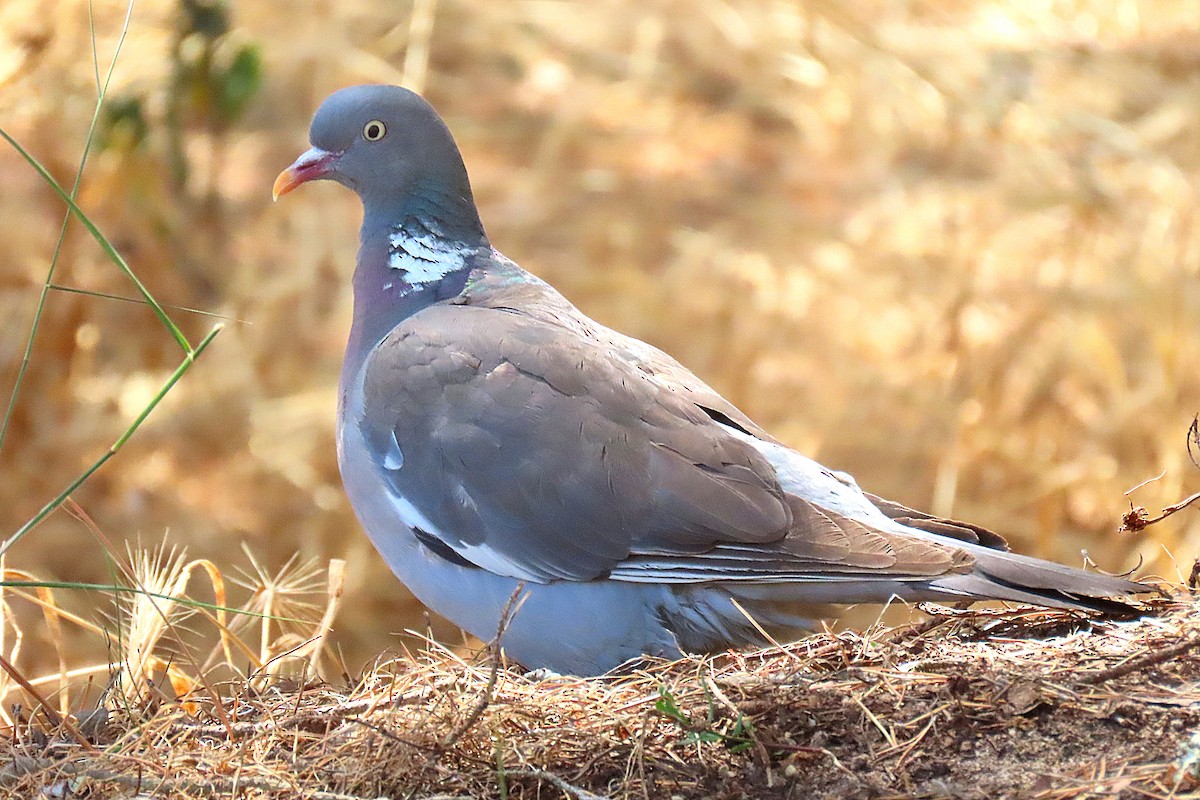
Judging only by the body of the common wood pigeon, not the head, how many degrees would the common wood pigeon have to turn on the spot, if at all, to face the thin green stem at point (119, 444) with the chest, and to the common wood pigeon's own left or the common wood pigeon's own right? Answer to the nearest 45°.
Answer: approximately 45° to the common wood pigeon's own left

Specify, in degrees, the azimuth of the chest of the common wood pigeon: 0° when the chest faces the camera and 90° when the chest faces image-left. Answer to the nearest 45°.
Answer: approximately 90°

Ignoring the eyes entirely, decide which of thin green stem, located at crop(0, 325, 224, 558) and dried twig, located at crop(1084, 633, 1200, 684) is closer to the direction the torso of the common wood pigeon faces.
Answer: the thin green stem

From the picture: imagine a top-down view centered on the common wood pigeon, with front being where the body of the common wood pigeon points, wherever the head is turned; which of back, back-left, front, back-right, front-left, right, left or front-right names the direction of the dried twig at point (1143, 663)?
back-left
